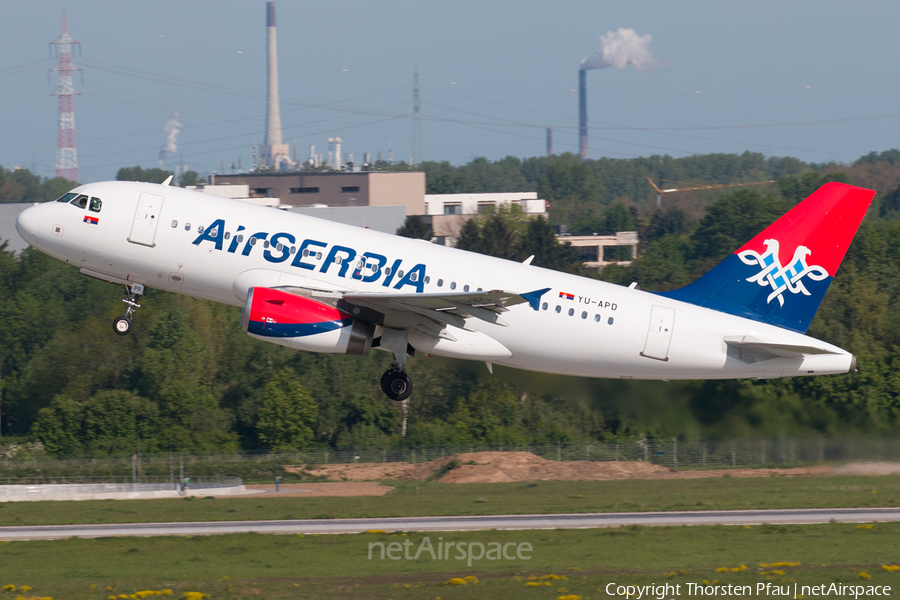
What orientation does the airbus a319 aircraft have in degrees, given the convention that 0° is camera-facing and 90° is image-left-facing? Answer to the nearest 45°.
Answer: approximately 90°

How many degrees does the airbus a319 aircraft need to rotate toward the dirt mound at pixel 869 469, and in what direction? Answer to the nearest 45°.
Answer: approximately 135° to its right
